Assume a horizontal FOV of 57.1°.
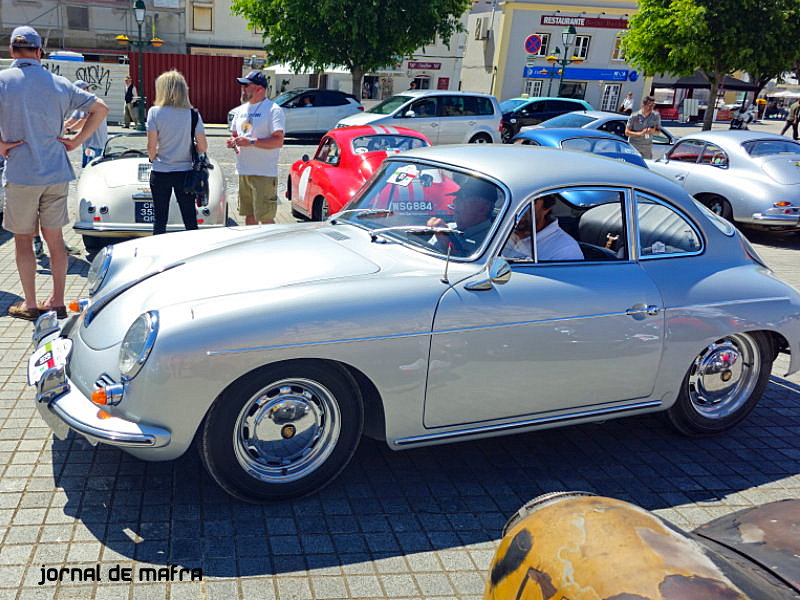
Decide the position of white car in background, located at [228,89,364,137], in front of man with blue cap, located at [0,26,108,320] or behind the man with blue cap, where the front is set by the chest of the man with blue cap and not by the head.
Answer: in front

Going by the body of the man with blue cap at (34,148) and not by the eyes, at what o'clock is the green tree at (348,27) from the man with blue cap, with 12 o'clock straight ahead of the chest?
The green tree is roughly at 1 o'clock from the man with blue cap.

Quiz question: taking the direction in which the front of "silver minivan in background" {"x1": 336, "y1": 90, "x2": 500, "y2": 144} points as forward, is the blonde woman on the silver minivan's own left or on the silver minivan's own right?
on the silver minivan's own left

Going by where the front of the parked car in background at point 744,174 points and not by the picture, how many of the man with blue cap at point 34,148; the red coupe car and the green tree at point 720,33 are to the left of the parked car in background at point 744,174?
2

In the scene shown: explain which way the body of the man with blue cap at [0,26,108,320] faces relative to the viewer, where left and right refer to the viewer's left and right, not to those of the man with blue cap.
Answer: facing away from the viewer

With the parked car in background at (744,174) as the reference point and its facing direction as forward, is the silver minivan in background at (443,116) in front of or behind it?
in front

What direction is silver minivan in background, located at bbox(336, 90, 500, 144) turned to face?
to the viewer's left

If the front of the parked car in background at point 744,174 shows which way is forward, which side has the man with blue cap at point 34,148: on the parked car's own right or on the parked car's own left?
on the parked car's own left

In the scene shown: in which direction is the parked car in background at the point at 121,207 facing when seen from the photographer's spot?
facing away from the viewer

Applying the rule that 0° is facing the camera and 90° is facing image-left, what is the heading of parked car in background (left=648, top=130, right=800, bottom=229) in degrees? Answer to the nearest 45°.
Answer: approximately 135°

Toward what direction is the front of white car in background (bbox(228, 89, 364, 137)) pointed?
to the viewer's left

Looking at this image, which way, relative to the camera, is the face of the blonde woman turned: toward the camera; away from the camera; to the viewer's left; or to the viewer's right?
away from the camera

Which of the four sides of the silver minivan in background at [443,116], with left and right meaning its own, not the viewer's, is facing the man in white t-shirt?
left

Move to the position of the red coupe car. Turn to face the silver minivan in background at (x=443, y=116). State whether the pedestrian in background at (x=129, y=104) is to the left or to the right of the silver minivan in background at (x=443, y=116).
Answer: left
